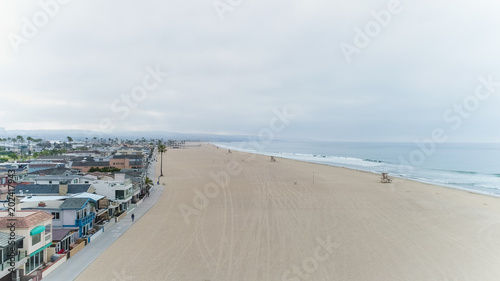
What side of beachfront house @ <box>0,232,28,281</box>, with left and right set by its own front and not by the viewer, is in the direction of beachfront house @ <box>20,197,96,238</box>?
left

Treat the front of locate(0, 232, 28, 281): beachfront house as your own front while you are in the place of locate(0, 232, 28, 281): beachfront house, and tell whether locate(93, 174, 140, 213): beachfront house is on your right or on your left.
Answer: on your left

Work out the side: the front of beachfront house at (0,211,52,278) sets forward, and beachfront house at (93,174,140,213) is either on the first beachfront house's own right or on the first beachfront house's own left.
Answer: on the first beachfront house's own left

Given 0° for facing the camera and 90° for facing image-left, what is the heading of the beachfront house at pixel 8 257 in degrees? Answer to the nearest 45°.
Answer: approximately 315°

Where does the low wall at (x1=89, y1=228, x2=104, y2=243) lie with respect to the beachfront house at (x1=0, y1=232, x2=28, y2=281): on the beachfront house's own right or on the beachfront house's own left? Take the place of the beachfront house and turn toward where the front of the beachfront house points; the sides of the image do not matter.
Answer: on the beachfront house's own left

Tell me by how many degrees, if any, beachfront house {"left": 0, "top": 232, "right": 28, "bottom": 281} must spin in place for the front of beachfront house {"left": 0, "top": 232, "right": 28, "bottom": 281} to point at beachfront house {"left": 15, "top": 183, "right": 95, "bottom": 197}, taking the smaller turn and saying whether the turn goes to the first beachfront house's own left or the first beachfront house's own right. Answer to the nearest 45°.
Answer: approximately 135° to the first beachfront house's own left

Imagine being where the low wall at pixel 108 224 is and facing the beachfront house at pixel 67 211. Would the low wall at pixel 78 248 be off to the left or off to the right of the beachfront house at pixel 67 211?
left

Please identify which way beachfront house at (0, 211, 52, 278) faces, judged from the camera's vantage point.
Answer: facing the viewer and to the right of the viewer

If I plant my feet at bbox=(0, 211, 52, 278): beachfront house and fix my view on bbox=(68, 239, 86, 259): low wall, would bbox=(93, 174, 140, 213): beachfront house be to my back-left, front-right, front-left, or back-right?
front-left

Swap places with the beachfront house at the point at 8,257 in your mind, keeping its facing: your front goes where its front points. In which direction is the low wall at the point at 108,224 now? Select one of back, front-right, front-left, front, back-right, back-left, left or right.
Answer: left

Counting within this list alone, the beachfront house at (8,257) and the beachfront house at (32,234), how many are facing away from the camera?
0

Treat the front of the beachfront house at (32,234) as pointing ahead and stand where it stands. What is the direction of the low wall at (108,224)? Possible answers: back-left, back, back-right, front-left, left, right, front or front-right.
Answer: left
